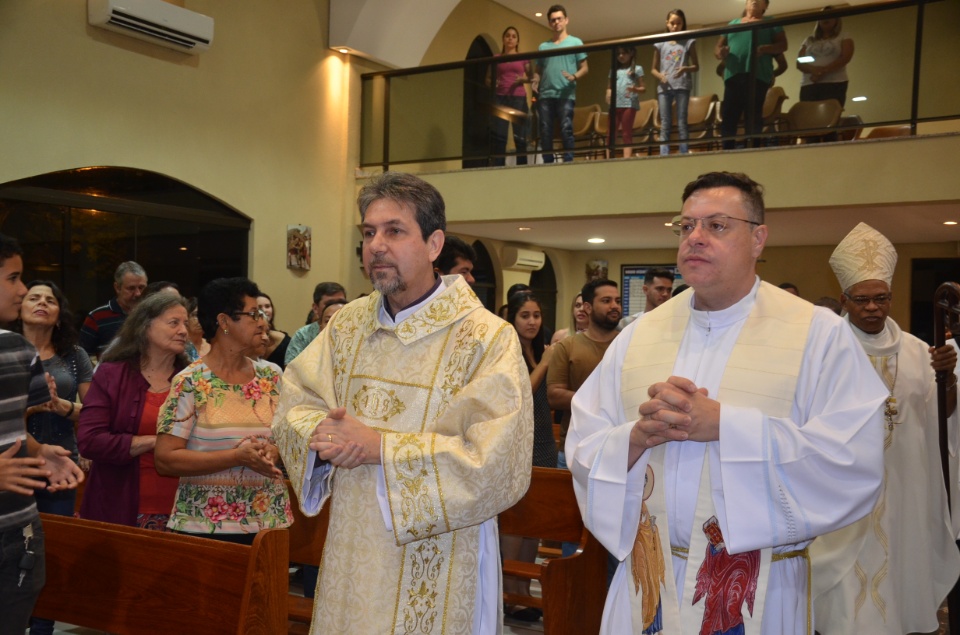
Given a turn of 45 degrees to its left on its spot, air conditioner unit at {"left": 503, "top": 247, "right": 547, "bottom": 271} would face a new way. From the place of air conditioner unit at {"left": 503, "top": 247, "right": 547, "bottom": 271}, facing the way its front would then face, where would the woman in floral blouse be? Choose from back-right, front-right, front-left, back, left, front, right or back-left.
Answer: right

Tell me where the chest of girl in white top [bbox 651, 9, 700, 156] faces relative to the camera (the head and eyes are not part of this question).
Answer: toward the camera

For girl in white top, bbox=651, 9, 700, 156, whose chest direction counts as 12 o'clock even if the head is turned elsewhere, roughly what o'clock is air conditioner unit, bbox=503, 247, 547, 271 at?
The air conditioner unit is roughly at 5 o'clock from the girl in white top.

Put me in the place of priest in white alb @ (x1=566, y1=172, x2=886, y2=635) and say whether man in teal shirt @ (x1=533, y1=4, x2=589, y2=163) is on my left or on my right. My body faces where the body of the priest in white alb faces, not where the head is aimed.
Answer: on my right

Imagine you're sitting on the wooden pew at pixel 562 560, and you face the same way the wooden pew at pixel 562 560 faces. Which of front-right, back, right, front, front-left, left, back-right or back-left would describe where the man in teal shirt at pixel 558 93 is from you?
back-right

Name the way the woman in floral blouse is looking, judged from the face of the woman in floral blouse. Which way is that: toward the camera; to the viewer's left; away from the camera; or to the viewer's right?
to the viewer's right

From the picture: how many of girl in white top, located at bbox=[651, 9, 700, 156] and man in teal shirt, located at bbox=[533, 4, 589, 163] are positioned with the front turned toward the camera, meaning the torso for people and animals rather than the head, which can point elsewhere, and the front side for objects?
2

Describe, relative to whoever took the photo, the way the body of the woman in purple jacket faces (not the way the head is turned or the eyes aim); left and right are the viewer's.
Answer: facing the viewer and to the right of the viewer

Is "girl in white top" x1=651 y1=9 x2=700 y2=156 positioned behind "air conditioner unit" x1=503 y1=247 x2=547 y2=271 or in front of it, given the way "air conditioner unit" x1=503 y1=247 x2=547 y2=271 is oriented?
in front

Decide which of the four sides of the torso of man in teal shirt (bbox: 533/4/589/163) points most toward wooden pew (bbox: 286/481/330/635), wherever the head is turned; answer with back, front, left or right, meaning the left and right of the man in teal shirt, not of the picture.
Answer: front

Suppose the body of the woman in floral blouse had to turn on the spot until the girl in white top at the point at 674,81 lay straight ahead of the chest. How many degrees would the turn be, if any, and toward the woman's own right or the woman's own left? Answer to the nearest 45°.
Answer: approximately 90° to the woman's own left

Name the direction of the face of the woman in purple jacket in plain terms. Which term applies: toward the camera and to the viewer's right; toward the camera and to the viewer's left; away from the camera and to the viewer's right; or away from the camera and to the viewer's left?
toward the camera and to the viewer's right

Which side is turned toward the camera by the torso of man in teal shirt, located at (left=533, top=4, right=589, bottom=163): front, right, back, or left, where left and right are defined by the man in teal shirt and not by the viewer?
front

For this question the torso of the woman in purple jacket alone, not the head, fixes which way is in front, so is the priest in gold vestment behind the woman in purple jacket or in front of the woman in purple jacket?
in front

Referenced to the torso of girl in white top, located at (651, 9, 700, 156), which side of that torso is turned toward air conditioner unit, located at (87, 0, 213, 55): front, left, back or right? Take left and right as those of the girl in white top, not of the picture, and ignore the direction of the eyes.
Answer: right

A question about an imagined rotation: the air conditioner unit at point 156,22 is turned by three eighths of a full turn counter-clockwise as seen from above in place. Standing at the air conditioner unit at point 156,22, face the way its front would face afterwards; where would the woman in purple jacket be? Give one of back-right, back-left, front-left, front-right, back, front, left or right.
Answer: back

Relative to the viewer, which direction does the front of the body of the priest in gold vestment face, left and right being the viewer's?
facing the viewer and to the left of the viewer
